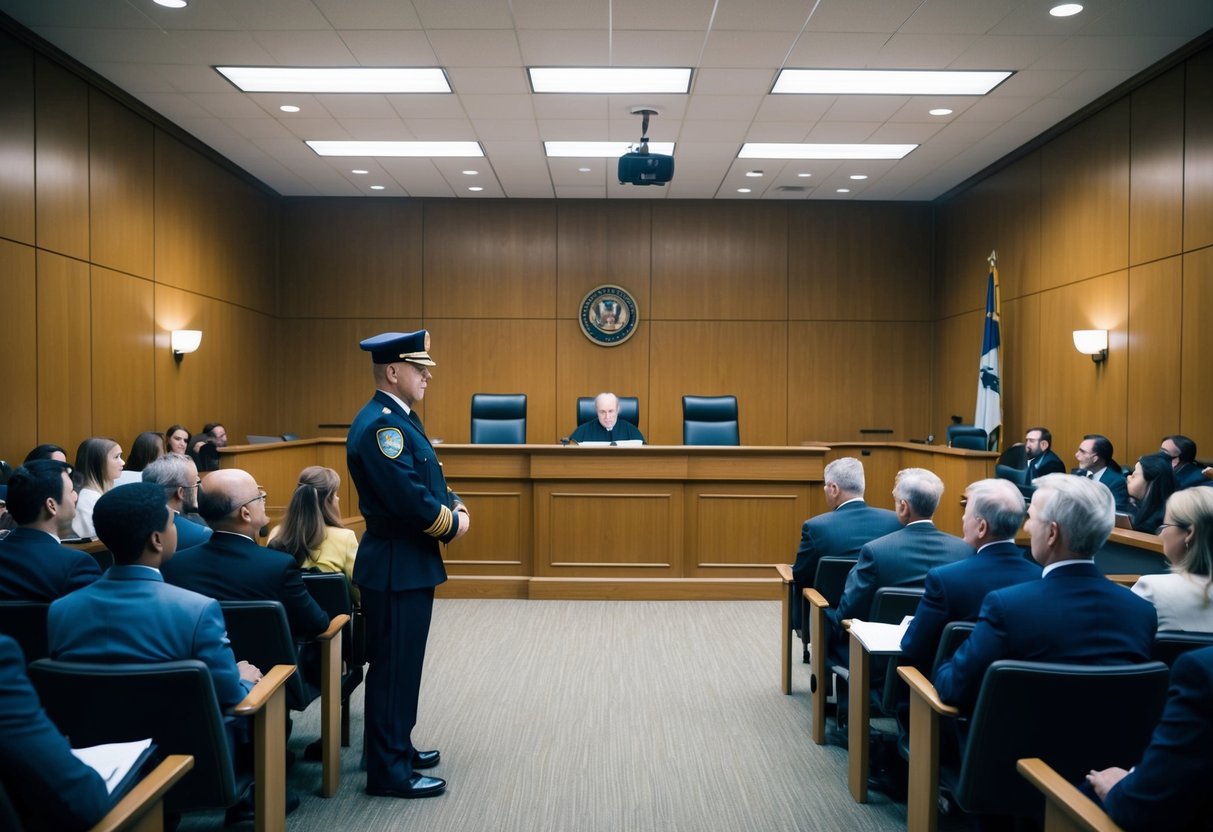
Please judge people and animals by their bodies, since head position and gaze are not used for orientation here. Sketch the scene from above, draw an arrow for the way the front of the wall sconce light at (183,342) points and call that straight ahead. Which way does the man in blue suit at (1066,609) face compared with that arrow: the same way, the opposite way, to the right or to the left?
to the left

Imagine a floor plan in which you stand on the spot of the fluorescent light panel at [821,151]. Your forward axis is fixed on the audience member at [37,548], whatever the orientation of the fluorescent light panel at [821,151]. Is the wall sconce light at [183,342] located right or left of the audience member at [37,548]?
right

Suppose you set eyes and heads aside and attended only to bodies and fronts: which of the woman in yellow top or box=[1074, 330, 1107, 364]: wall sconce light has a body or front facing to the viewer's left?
the wall sconce light

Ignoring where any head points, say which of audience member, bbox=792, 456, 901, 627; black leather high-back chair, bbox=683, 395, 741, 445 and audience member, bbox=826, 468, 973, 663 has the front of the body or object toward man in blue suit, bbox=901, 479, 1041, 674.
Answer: the black leather high-back chair

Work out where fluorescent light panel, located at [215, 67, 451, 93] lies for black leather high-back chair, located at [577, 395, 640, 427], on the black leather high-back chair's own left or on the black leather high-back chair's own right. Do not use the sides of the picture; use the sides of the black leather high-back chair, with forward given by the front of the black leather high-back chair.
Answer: on the black leather high-back chair's own right

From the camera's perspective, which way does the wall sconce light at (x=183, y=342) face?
to the viewer's right

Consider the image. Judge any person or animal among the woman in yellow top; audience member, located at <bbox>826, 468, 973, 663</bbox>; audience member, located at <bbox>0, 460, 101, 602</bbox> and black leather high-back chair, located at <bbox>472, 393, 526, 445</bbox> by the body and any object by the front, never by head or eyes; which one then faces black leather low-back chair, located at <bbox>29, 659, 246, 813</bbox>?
black leather high-back chair, located at <bbox>472, 393, 526, 445</bbox>

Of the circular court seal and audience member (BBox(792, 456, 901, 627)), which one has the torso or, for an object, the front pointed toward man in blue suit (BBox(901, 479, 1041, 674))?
the circular court seal

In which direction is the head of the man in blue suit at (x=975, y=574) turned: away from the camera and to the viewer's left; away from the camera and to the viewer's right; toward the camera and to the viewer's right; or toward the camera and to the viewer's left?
away from the camera and to the viewer's left

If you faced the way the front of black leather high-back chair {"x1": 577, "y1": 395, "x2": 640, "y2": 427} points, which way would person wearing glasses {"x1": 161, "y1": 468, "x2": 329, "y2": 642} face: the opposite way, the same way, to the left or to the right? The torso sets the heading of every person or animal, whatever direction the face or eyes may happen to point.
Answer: the opposite way

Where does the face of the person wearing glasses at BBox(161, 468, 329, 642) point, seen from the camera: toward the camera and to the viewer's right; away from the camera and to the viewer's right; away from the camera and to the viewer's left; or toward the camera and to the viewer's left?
away from the camera and to the viewer's right

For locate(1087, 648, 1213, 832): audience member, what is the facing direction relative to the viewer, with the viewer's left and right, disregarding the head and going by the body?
facing away from the viewer and to the left of the viewer

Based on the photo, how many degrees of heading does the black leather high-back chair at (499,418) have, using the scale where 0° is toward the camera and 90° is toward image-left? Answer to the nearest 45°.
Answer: approximately 0°

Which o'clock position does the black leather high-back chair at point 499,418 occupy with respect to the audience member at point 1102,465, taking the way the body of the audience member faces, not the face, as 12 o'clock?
The black leather high-back chair is roughly at 12 o'clock from the audience member.
